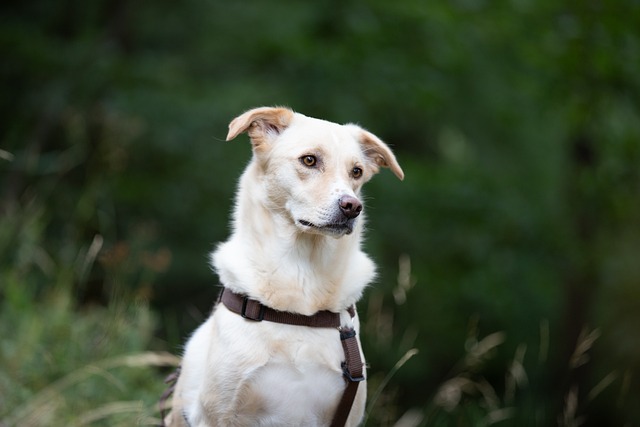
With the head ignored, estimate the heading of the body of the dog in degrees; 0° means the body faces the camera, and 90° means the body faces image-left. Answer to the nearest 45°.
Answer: approximately 315°
